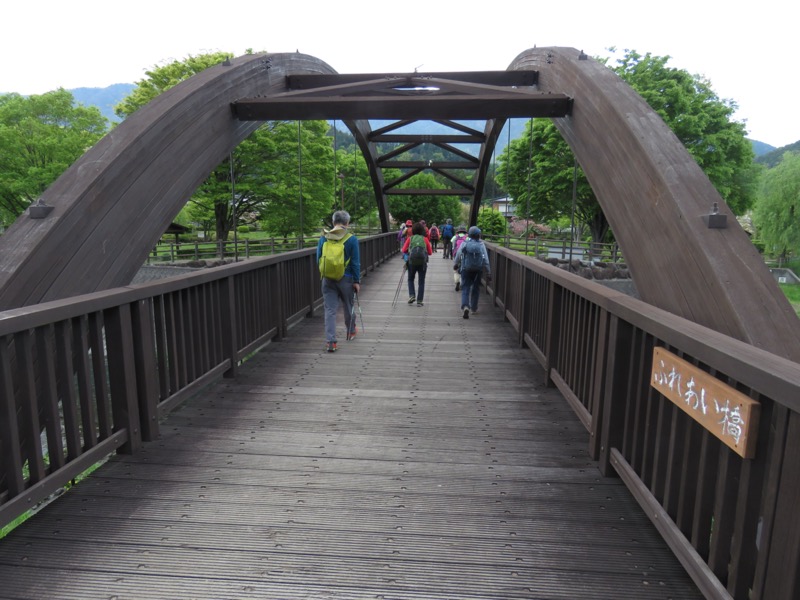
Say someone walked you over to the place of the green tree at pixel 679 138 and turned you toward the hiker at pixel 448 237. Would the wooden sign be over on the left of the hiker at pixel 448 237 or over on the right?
left

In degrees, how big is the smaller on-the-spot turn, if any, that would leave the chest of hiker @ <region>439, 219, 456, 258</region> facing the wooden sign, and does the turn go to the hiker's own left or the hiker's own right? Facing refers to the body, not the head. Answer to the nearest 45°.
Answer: approximately 180°

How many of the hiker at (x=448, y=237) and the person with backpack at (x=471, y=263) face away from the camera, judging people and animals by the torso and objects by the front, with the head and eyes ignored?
2

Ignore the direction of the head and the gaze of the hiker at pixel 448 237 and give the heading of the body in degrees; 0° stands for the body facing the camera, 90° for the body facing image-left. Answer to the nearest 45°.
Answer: approximately 180°

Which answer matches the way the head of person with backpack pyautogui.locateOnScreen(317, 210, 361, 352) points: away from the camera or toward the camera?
away from the camera

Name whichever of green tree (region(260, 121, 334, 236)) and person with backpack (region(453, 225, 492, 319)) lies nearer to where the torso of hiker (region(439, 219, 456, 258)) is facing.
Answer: the green tree

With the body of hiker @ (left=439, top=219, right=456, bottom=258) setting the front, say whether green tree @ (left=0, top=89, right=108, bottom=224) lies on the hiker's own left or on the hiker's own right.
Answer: on the hiker's own left

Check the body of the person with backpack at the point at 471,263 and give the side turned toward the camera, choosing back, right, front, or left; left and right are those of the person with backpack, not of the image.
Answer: back

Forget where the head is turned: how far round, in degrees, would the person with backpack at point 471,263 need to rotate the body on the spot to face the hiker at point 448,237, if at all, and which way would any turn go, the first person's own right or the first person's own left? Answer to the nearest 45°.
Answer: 0° — they already face them

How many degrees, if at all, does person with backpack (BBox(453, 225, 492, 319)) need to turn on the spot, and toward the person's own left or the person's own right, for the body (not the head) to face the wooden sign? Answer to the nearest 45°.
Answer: approximately 180°

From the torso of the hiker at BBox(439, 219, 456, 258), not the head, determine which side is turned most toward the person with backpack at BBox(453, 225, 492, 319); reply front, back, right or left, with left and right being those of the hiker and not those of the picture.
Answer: back
